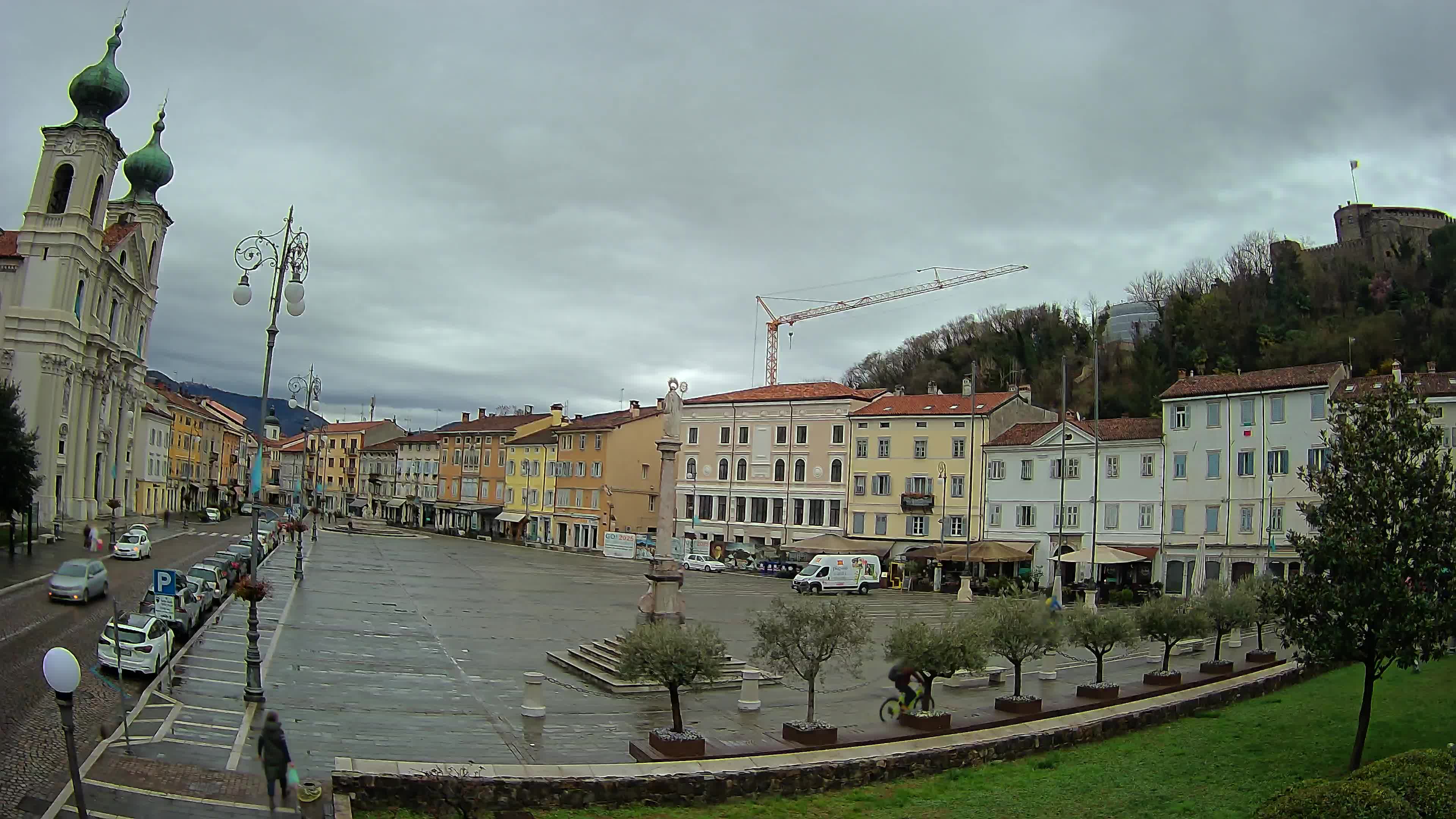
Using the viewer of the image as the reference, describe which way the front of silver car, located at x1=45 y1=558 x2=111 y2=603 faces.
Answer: facing the viewer and to the left of the viewer

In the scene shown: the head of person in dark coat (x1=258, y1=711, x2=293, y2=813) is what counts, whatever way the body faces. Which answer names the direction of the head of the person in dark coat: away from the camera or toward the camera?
away from the camera

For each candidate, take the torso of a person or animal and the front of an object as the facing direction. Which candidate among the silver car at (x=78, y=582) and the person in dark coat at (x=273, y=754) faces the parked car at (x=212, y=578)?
the person in dark coat

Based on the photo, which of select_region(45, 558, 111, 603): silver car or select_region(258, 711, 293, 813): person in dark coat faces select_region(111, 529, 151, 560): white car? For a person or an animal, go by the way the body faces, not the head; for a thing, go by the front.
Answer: the person in dark coat

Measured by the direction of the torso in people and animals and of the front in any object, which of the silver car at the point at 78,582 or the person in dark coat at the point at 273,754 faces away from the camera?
the person in dark coat

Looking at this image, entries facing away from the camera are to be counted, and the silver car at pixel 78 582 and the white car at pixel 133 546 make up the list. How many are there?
0

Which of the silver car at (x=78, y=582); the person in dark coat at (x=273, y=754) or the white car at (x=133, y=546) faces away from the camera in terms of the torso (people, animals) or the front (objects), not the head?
the person in dark coat

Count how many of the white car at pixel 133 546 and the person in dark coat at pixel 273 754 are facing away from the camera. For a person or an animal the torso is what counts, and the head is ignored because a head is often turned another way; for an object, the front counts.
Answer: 1

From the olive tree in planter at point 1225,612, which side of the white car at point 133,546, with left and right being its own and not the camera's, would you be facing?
left

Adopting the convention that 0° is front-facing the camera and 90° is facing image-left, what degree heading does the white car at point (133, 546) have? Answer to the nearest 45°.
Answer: approximately 45°

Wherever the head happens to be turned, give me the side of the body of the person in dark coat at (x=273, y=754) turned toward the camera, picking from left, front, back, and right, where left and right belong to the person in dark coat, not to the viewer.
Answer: back

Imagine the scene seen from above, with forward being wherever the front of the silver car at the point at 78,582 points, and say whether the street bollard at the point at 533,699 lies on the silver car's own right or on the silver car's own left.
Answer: on the silver car's own left

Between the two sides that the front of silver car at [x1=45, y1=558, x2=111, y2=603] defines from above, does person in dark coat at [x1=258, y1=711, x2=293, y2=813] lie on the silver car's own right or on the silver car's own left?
on the silver car's own left
